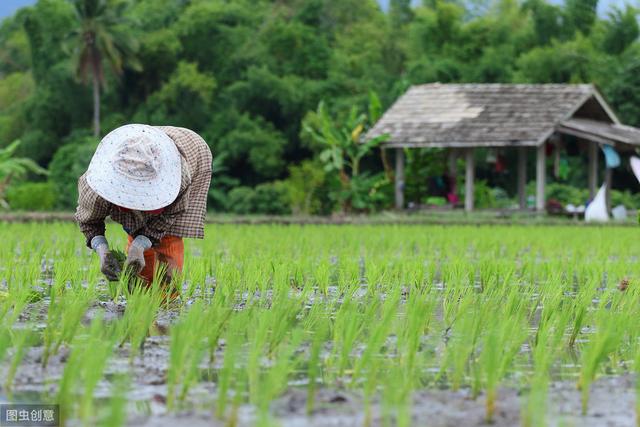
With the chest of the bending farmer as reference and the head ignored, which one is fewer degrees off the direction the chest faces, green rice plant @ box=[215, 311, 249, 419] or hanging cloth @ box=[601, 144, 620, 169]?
the green rice plant

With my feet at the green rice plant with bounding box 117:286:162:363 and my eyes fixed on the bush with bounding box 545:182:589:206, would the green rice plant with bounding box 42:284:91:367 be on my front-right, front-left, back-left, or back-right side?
back-left

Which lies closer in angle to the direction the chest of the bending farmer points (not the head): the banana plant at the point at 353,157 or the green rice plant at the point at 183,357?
the green rice plant

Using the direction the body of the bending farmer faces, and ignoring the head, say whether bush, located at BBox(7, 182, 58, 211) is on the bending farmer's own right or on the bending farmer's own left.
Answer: on the bending farmer's own right

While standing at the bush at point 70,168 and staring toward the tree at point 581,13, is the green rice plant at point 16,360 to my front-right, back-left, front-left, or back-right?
back-right

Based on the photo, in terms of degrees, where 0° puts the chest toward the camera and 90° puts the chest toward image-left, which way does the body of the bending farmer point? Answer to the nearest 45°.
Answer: approximately 45°

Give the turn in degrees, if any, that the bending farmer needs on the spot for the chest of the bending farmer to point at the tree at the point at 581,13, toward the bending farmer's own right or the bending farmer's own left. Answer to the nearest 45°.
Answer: approximately 180°

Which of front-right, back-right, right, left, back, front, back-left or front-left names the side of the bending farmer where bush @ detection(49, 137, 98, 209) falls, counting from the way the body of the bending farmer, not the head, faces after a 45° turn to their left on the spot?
back

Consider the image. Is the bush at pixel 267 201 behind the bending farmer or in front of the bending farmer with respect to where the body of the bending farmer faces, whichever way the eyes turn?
behind

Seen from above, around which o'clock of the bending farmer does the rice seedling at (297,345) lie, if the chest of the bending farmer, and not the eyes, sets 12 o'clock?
The rice seedling is roughly at 10 o'clock from the bending farmer.

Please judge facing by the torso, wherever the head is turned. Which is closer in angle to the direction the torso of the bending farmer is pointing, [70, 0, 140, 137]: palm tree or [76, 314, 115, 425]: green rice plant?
the green rice plant

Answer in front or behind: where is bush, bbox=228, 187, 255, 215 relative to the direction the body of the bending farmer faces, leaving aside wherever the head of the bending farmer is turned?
behind

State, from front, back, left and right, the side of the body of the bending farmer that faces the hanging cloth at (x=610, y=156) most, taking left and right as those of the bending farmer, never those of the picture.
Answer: back
